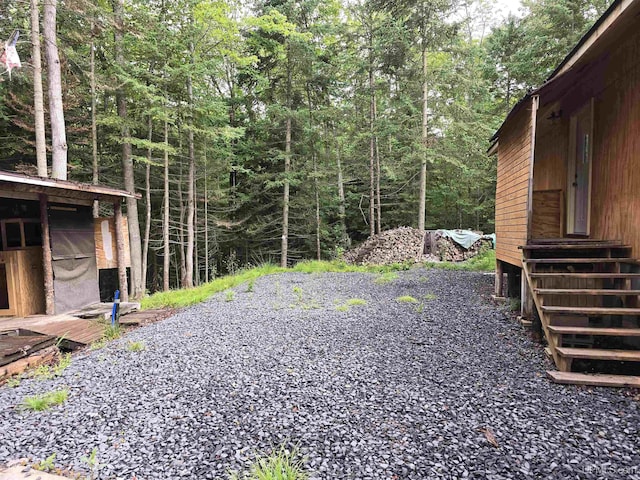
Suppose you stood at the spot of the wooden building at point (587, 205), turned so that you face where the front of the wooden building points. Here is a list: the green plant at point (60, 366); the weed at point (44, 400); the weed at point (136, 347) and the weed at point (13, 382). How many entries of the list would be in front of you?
4

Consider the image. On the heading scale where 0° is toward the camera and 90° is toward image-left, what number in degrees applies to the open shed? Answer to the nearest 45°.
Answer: approximately 315°

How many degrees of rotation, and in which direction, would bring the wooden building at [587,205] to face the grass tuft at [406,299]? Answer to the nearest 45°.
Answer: approximately 45° to its right

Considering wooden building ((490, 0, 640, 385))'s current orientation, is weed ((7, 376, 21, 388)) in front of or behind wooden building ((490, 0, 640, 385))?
in front

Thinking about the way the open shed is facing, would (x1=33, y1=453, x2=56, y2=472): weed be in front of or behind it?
in front

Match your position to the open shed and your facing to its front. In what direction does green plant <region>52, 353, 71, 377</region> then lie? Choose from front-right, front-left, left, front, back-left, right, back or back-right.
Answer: front-right

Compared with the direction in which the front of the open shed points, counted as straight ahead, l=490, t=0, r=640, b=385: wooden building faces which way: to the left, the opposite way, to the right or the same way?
the opposite way

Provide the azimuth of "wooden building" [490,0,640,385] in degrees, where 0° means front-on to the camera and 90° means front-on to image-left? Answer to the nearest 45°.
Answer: approximately 45°

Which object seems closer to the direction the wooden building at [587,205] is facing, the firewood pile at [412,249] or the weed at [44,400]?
the weed

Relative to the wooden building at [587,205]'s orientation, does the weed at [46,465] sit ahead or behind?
ahead

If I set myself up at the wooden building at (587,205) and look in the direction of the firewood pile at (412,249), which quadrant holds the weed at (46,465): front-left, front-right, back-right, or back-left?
back-left
